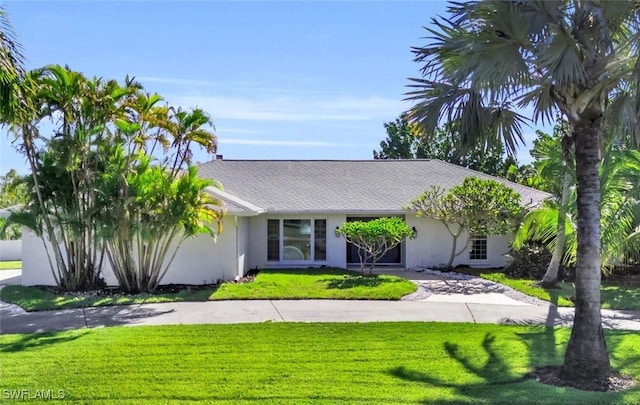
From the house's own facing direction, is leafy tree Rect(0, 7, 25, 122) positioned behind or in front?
in front

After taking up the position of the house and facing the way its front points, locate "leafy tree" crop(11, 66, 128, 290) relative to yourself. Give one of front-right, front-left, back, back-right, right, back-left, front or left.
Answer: front-right

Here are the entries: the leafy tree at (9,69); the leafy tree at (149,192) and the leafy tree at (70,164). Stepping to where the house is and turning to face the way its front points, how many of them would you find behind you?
0

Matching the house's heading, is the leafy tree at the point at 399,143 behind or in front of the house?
behind

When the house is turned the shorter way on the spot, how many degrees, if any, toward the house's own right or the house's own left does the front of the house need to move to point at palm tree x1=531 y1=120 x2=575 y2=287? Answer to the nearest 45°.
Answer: approximately 45° to the house's own left

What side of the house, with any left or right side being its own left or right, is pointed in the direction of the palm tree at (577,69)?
front

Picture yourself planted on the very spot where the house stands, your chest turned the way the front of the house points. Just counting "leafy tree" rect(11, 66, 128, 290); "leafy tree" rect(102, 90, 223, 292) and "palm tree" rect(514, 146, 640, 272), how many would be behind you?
0

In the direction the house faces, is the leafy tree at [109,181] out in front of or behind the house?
in front

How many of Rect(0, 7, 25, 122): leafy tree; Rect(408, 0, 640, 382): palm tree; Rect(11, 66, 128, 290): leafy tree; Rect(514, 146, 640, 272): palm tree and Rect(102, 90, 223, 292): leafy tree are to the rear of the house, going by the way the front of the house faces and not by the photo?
0

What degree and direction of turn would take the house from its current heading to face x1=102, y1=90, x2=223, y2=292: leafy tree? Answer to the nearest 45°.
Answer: approximately 45° to its right

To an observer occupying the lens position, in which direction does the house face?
facing the viewer
